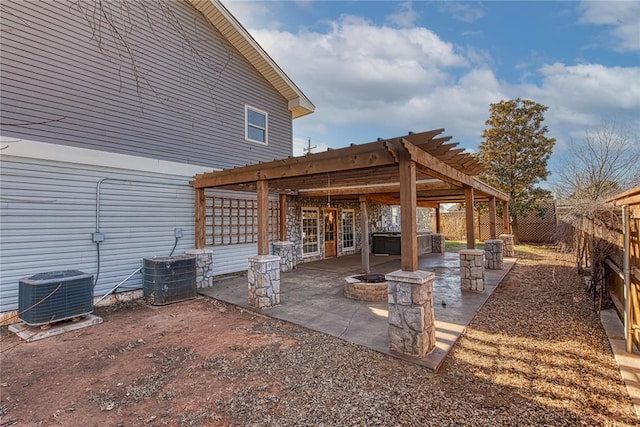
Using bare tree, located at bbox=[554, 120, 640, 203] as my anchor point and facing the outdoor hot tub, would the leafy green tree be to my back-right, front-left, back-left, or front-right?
front-right

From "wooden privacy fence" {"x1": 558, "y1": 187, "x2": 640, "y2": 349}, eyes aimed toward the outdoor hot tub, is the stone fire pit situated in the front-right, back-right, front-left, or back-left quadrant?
front-left

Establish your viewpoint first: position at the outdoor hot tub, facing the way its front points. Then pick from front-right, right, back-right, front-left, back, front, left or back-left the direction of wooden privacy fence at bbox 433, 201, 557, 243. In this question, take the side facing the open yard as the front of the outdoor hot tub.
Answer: back-left

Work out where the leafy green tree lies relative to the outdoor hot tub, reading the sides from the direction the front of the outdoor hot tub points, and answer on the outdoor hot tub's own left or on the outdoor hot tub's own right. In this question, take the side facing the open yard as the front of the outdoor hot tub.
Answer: on the outdoor hot tub's own left

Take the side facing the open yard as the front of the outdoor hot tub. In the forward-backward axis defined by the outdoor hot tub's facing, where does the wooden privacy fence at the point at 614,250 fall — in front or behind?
in front
